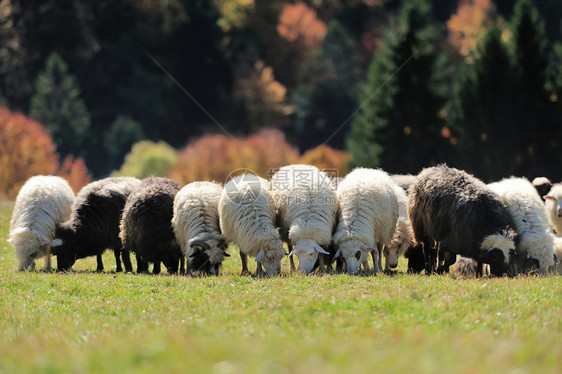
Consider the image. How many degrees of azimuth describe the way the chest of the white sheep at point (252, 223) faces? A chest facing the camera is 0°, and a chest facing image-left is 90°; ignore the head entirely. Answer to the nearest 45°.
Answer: approximately 315°

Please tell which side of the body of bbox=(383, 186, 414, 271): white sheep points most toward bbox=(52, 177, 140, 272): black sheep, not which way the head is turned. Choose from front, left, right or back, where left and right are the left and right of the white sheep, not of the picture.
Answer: right

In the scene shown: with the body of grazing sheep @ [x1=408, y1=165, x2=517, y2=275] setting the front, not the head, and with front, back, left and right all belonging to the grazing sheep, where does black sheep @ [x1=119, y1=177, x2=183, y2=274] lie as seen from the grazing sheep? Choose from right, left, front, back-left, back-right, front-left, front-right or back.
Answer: back-right

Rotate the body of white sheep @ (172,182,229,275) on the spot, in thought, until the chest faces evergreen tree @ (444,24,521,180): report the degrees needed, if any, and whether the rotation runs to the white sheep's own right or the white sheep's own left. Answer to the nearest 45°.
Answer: approximately 135° to the white sheep's own left

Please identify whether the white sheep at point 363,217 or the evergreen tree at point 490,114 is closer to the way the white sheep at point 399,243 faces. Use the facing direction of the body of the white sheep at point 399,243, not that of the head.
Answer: the white sheep

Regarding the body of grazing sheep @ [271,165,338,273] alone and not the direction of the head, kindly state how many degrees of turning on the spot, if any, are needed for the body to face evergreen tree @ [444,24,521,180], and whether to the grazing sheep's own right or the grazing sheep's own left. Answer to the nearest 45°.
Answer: approximately 135° to the grazing sheep's own left

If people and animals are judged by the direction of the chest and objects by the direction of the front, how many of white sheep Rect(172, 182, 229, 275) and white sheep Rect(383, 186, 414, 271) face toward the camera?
2

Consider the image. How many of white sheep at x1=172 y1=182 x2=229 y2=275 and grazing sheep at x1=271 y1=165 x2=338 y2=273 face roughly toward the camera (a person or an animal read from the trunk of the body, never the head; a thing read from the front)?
2

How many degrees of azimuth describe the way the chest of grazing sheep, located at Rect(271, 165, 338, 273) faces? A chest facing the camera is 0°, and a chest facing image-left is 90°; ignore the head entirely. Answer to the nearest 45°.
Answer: approximately 0°
